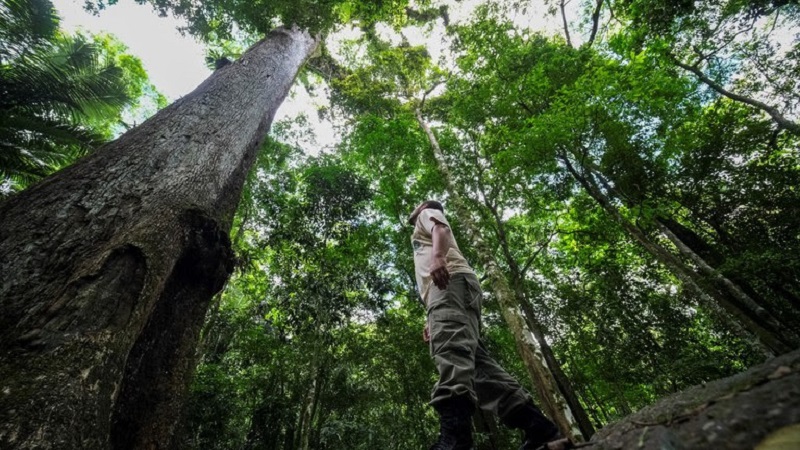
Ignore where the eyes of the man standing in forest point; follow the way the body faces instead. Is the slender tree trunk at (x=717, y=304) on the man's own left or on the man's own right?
on the man's own right

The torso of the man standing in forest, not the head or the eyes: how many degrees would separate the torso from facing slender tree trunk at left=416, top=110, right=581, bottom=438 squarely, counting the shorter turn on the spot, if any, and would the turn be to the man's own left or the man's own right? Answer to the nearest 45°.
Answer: approximately 90° to the man's own right

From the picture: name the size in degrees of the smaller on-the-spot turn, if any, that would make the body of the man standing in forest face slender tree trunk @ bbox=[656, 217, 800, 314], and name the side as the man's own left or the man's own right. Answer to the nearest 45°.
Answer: approximately 135° to the man's own right

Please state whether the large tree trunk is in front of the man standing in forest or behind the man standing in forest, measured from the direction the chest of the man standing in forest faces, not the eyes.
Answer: in front

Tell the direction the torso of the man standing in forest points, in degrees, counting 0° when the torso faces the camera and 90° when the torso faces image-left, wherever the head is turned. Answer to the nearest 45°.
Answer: approximately 90°

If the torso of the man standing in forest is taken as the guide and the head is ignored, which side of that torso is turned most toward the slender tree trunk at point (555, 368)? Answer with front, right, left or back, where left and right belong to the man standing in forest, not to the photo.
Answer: right

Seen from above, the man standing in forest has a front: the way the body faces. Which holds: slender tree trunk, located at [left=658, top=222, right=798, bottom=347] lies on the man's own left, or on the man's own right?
on the man's own right
